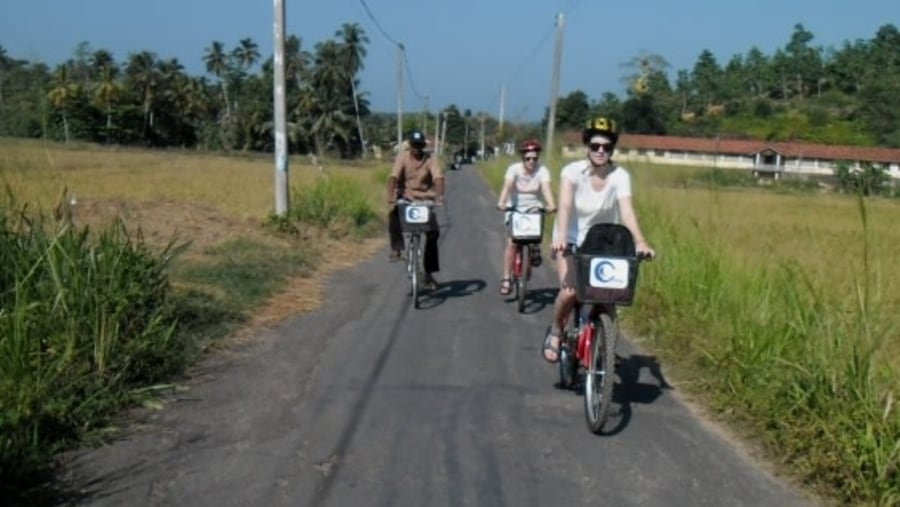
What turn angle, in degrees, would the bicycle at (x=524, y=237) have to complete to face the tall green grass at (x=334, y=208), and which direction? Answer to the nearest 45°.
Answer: approximately 135° to its right

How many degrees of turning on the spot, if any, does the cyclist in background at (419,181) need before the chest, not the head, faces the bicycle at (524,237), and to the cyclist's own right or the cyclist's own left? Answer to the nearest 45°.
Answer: approximately 90° to the cyclist's own left

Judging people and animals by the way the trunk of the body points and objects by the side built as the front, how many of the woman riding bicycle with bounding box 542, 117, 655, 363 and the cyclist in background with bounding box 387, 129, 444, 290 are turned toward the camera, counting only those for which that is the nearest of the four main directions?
2

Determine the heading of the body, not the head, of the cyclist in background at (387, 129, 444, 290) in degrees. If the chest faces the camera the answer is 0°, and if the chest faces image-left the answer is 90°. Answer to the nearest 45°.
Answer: approximately 0°

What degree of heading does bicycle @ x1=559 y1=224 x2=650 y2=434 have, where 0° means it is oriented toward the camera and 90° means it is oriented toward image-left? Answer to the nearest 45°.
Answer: approximately 0°
